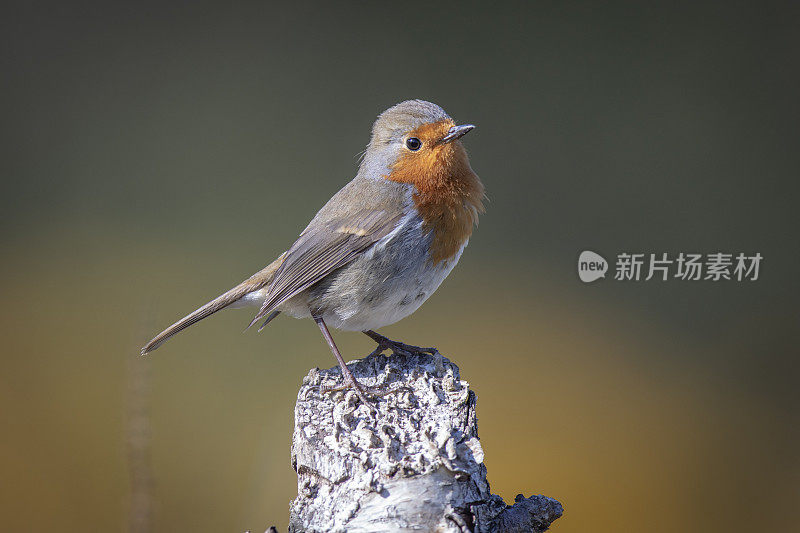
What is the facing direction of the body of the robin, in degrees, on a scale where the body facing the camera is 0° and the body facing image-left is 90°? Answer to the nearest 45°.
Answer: approximately 270°
